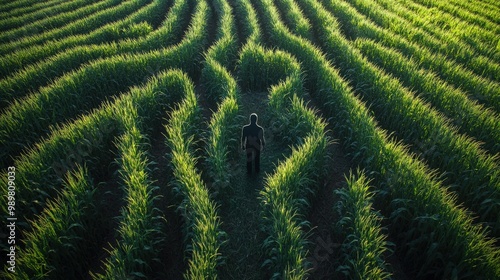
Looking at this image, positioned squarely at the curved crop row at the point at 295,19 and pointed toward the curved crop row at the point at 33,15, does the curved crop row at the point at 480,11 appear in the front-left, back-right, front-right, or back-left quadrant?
back-right

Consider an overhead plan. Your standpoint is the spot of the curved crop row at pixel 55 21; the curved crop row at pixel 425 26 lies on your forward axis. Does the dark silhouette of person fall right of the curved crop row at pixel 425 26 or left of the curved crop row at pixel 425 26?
right
